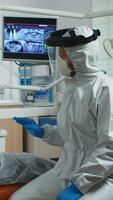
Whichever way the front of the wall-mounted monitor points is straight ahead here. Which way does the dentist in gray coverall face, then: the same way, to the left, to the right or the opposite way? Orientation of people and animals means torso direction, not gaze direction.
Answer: to the right

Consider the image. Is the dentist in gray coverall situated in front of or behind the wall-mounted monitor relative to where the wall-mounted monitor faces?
in front

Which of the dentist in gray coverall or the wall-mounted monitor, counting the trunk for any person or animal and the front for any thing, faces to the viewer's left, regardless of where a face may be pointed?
the dentist in gray coverall

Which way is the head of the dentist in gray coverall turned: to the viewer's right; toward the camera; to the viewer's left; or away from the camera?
to the viewer's left

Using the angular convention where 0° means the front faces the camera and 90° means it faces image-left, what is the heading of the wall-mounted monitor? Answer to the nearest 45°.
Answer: approximately 0°

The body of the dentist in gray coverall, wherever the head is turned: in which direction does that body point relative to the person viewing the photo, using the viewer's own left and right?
facing to the left of the viewer
